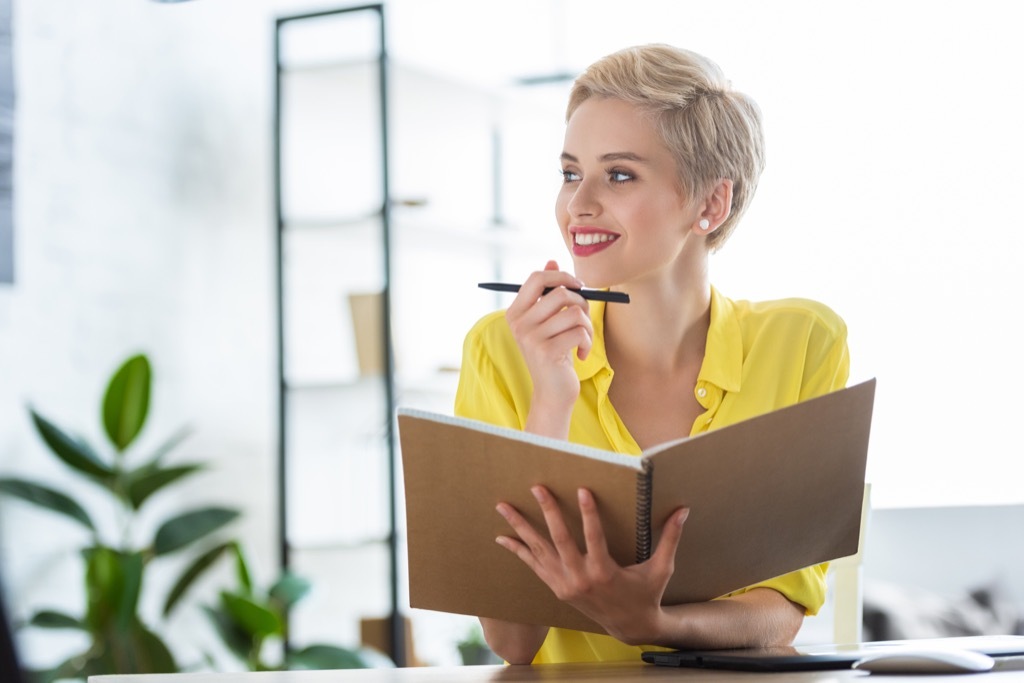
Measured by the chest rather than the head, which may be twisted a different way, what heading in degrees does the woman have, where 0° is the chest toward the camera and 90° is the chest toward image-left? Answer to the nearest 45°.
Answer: approximately 0°

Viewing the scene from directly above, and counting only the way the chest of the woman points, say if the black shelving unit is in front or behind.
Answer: behind

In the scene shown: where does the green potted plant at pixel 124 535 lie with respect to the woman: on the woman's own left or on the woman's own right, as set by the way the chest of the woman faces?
on the woman's own right

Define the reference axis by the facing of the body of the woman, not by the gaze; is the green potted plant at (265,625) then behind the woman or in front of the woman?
behind

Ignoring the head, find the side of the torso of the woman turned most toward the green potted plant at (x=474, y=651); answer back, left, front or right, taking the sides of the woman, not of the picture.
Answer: back
